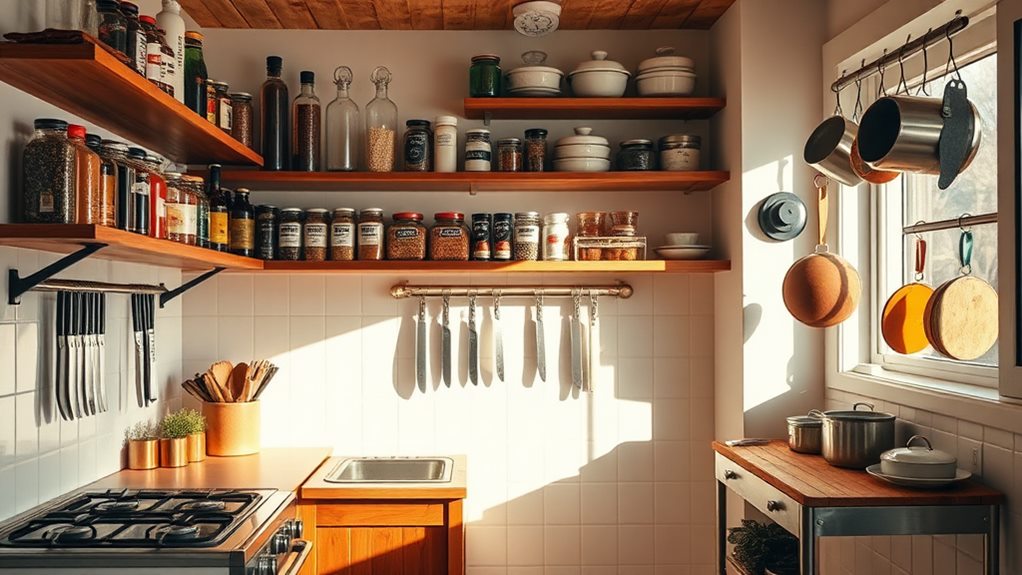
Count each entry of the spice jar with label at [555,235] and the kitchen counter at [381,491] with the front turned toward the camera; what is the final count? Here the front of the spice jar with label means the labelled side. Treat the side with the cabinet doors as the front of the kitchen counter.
2
